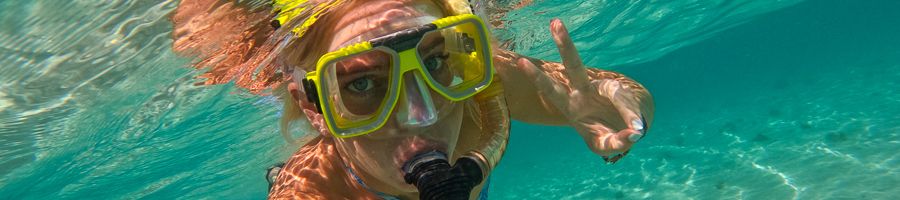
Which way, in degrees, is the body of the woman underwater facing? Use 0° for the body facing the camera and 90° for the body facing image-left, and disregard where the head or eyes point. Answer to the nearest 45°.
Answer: approximately 0°
